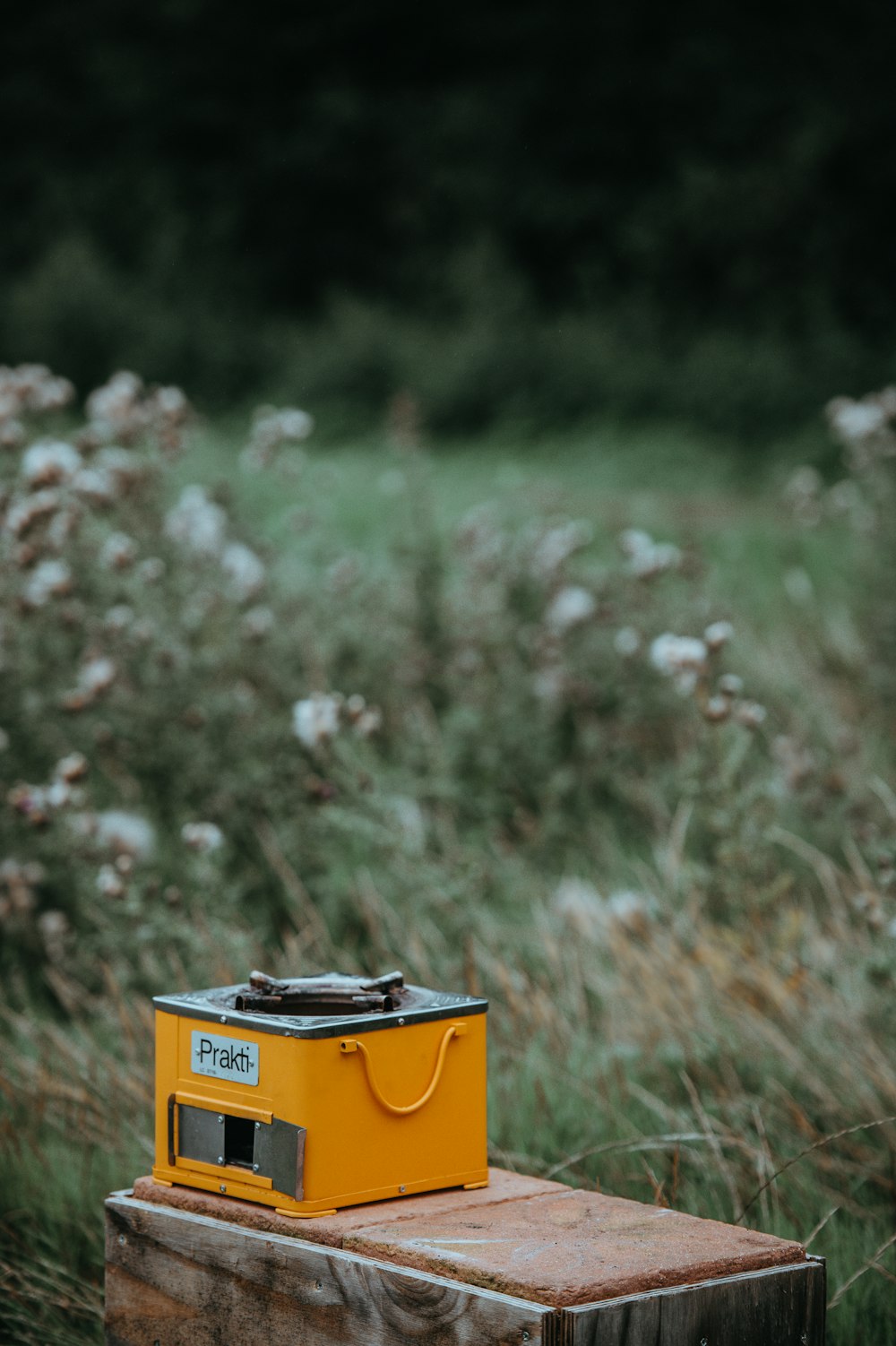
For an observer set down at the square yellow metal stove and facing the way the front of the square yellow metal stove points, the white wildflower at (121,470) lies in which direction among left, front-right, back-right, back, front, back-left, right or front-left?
back-right

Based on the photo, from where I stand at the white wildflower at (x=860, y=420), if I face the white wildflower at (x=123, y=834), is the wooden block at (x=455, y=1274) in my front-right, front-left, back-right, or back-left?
front-left

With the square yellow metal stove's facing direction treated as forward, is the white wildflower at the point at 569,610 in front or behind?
behind

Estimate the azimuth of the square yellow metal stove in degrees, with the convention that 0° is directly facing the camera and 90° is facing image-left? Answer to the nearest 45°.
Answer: approximately 45°

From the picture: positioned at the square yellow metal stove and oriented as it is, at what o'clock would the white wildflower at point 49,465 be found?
The white wildflower is roughly at 4 o'clock from the square yellow metal stove.

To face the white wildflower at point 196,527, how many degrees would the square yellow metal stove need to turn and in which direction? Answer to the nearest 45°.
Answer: approximately 135° to its right

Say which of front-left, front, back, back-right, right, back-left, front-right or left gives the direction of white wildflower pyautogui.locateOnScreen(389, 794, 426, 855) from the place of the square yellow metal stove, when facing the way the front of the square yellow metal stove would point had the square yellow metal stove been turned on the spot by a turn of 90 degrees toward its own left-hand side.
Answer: back-left

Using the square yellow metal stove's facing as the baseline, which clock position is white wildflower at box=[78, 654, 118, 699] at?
The white wildflower is roughly at 4 o'clock from the square yellow metal stove.

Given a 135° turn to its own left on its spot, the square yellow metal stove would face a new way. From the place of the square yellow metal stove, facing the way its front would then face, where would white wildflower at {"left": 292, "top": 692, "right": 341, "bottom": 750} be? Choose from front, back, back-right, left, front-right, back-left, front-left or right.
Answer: left

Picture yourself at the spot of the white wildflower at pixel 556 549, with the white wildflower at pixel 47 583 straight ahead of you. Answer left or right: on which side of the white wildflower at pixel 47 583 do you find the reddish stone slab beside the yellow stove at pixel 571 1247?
left
